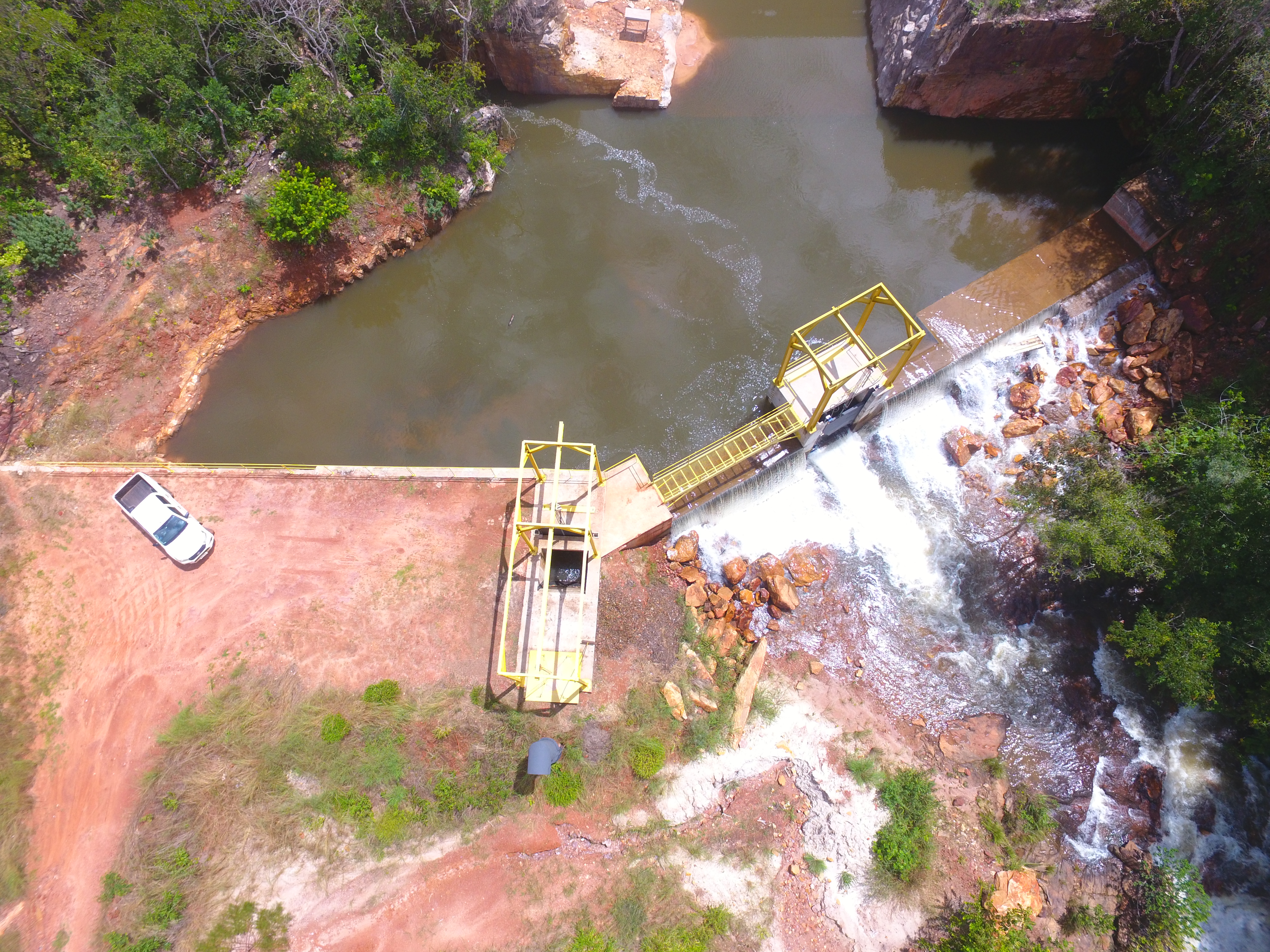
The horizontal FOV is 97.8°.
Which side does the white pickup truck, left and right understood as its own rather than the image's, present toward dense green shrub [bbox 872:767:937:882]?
front

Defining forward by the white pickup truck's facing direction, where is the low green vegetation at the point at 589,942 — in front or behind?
in front

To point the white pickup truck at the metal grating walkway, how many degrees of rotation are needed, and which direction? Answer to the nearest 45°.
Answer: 0° — it already faces it

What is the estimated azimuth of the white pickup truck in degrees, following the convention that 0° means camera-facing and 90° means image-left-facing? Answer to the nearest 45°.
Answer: approximately 315°

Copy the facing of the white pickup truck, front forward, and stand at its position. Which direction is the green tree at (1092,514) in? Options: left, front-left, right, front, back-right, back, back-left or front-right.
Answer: front

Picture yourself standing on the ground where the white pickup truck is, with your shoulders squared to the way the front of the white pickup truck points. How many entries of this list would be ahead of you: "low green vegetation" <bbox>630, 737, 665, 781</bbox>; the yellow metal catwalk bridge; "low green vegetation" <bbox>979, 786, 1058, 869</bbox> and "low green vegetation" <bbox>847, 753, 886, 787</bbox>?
4

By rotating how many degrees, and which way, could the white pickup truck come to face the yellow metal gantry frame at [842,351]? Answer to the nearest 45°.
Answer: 0° — it already faces it

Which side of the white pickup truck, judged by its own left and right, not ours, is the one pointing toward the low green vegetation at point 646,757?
front
